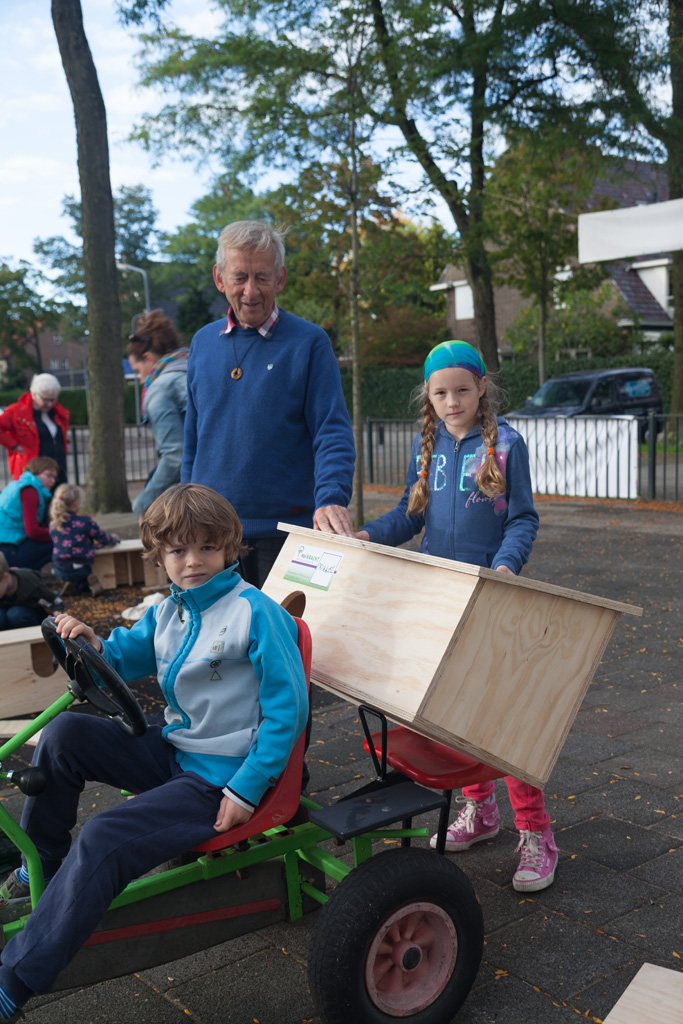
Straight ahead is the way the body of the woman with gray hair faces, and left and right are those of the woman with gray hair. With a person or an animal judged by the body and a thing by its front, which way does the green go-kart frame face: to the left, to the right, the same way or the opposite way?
to the right

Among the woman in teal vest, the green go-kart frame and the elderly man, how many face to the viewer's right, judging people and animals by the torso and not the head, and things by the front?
1

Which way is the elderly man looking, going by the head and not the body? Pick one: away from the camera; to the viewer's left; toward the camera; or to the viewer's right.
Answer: toward the camera

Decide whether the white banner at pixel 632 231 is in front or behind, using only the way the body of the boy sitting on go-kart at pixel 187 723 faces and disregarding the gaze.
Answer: behind

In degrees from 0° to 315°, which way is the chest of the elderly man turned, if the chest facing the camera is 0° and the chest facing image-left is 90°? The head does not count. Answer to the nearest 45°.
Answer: approximately 0°

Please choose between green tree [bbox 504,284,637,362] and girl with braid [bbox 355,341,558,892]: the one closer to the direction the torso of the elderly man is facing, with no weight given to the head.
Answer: the girl with braid

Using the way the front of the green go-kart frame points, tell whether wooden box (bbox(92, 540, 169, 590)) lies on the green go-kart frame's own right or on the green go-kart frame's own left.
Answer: on the green go-kart frame's own right

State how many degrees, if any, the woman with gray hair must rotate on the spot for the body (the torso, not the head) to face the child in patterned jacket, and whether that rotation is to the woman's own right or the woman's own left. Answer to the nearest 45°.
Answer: approximately 45° to the woman's own right

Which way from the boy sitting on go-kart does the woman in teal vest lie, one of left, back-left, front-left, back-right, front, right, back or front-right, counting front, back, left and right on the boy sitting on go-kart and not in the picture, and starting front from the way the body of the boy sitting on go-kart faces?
back-right

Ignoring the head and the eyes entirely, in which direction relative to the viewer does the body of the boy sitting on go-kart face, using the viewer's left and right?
facing the viewer and to the left of the viewer

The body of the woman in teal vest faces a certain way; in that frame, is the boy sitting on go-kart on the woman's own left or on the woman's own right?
on the woman's own right

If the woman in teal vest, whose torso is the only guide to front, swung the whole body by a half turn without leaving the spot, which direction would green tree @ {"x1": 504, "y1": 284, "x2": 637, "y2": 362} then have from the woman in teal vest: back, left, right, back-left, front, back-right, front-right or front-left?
back-right

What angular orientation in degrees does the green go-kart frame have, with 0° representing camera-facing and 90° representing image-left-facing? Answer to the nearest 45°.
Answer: approximately 45°

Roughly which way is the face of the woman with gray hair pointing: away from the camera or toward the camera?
toward the camera

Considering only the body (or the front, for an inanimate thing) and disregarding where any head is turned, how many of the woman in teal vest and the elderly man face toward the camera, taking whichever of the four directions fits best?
1

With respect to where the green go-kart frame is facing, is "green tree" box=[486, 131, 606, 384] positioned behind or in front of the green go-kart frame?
behind
